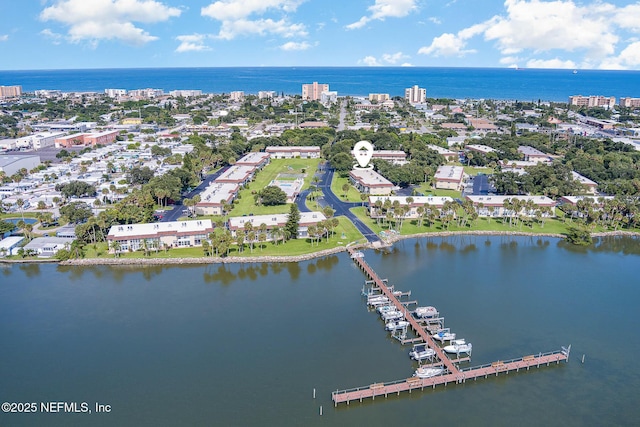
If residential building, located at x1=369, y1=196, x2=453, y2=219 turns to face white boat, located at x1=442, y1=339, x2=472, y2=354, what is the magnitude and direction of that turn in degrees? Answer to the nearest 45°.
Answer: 0° — it already faces it

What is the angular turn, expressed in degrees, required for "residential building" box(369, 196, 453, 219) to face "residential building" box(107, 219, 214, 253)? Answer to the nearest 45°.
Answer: approximately 45° to its right

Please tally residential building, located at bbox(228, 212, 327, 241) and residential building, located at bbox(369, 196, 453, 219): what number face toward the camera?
2

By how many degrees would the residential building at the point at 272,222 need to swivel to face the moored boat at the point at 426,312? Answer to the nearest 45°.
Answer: approximately 45° to its left

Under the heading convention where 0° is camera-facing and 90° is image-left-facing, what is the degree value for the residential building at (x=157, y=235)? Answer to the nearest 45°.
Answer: approximately 0°

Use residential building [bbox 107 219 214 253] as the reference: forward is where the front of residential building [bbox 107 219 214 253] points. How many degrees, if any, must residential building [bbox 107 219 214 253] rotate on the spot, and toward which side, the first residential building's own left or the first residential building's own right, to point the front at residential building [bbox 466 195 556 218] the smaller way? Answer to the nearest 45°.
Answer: approximately 90° to the first residential building's own left

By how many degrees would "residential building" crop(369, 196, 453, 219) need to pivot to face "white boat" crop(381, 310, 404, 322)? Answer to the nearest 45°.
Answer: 0° — it already faces it
